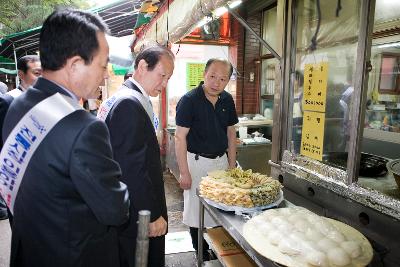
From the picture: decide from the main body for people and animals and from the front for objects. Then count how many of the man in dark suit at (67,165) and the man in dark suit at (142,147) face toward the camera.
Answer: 0

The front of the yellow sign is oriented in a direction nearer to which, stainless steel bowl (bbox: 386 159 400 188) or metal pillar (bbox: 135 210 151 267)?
the metal pillar

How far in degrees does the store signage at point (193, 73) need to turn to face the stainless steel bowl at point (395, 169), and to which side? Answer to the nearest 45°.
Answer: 0° — it already faces it

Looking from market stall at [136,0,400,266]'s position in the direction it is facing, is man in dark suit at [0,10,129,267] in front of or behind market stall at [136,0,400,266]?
in front

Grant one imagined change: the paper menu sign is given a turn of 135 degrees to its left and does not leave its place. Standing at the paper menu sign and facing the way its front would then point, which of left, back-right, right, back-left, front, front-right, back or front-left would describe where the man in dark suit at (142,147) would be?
back-right

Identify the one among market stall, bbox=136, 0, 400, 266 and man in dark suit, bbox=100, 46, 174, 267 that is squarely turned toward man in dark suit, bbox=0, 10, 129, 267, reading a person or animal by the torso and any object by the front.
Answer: the market stall

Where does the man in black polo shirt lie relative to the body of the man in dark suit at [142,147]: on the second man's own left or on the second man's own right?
on the second man's own left

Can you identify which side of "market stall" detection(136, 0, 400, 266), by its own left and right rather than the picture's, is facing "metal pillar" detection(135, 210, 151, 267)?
front

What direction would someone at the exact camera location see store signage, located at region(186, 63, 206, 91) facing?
facing the viewer

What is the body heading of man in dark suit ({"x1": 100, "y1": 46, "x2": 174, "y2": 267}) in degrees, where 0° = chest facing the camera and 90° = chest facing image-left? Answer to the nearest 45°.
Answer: approximately 270°

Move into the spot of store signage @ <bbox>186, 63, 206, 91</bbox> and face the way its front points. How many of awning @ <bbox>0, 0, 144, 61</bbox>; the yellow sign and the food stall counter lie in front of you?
2

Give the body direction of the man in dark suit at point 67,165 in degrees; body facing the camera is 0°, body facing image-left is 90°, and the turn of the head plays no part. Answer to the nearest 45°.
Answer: approximately 225°

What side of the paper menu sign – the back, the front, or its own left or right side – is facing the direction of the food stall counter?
front

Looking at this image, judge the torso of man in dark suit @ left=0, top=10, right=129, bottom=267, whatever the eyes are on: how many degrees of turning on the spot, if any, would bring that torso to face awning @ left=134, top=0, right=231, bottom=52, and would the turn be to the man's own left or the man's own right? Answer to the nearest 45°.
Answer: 0° — they already face it

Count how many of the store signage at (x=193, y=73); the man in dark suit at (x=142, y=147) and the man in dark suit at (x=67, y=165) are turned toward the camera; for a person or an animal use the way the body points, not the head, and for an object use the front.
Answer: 1

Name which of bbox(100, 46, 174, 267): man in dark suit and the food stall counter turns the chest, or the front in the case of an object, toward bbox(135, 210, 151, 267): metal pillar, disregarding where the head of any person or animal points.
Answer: the food stall counter

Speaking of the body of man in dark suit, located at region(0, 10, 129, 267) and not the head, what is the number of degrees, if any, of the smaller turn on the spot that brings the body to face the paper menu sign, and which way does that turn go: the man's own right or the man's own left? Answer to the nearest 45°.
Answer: approximately 45° to the man's own right

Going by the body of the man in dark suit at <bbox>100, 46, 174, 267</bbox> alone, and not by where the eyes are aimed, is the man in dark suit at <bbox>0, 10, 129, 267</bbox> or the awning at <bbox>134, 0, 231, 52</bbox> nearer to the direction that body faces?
the awning
